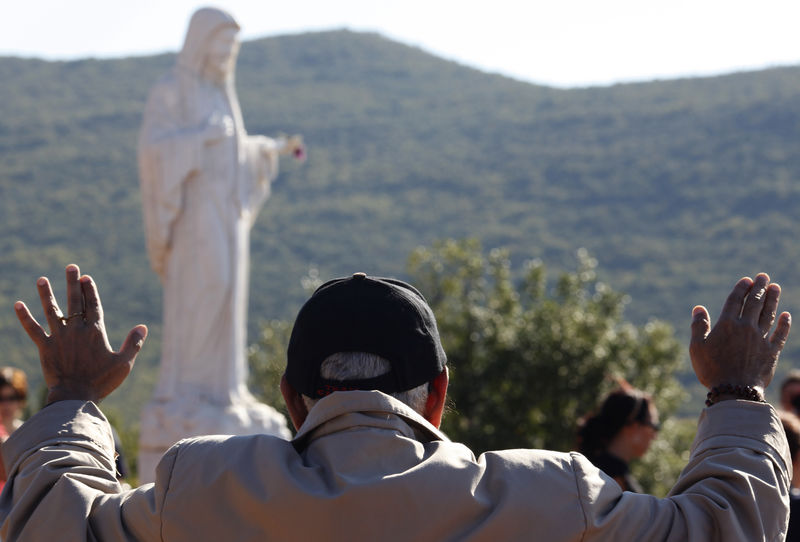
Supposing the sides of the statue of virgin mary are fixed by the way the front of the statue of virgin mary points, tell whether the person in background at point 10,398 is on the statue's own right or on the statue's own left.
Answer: on the statue's own right

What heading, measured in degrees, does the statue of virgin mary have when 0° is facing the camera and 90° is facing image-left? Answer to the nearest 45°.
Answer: approximately 315°

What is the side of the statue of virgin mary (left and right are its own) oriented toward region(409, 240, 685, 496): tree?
left
